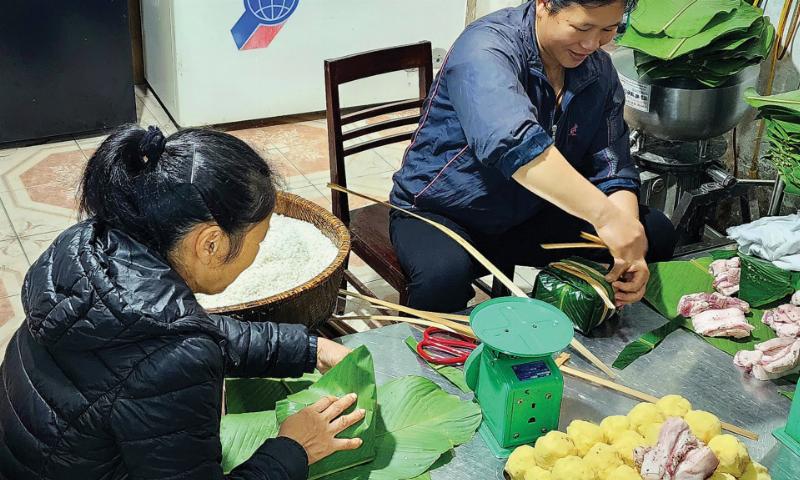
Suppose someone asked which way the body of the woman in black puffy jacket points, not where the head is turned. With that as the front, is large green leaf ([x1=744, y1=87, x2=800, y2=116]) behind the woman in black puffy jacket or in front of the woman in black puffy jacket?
in front

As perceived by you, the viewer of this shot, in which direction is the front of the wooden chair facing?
facing the viewer and to the right of the viewer

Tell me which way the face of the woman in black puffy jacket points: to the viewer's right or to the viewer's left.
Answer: to the viewer's right

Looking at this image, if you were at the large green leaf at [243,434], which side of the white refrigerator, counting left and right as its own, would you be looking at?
front

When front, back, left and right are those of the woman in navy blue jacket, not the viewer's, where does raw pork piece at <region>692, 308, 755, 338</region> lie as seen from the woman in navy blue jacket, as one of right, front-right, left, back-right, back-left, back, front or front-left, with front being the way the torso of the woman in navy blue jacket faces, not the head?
front

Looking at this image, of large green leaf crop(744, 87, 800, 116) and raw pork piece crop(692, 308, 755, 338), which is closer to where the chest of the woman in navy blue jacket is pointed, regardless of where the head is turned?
the raw pork piece

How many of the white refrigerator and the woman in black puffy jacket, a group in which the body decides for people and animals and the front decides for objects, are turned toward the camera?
1

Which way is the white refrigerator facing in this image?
toward the camera

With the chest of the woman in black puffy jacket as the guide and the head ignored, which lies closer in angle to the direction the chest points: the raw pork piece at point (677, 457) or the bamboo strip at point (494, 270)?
the bamboo strip

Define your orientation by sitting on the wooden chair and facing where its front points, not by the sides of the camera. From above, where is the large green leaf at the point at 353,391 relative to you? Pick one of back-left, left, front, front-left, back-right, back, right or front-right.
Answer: front-right
